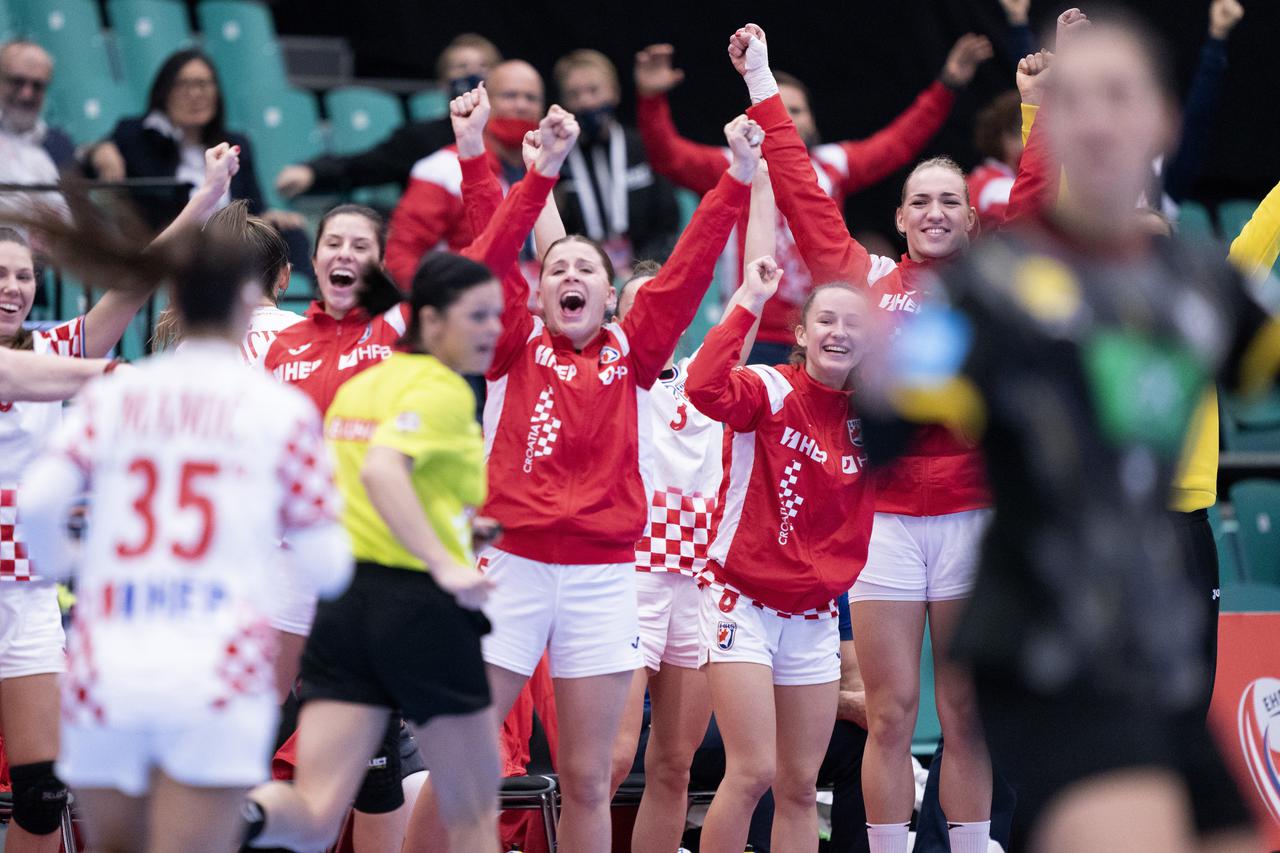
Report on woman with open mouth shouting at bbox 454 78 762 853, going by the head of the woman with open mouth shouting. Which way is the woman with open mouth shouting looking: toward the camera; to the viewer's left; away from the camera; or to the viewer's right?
toward the camera

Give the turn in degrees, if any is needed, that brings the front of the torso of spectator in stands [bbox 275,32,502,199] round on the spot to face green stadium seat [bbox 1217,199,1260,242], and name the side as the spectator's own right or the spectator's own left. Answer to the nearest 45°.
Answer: approximately 90° to the spectator's own left

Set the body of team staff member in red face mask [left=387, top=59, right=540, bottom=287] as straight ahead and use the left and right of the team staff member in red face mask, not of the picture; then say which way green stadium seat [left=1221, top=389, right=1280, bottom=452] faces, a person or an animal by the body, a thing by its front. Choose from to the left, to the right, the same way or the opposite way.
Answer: the same way

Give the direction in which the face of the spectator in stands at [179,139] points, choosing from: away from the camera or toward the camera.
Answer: toward the camera

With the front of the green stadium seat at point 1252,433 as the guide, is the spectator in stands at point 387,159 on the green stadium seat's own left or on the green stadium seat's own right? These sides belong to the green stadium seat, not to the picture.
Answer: on the green stadium seat's own right

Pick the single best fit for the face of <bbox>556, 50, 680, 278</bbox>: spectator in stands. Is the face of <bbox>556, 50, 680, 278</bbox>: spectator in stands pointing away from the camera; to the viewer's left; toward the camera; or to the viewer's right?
toward the camera

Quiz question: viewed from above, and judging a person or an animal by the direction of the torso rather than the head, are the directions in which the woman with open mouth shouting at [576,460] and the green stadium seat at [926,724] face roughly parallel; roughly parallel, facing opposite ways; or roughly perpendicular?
roughly parallel

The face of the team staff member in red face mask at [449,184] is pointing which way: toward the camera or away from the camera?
toward the camera

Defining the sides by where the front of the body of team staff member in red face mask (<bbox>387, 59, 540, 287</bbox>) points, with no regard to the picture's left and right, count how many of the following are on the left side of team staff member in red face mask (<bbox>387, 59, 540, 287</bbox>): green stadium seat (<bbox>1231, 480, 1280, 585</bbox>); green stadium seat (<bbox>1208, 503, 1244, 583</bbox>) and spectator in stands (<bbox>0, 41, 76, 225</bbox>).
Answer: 2

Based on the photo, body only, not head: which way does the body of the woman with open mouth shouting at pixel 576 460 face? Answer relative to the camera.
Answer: toward the camera

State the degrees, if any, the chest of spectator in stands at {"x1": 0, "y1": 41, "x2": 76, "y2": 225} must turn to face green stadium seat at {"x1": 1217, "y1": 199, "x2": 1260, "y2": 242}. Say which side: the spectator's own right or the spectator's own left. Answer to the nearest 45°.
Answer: approximately 90° to the spectator's own left

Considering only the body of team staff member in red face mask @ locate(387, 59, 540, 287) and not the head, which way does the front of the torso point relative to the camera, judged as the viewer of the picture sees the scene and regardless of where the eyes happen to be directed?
toward the camera

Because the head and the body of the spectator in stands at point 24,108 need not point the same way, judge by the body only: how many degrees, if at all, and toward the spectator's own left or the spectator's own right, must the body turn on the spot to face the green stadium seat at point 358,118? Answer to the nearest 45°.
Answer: approximately 135° to the spectator's own left

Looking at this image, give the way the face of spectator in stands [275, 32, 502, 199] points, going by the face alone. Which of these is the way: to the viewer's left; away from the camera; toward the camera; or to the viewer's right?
toward the camera
